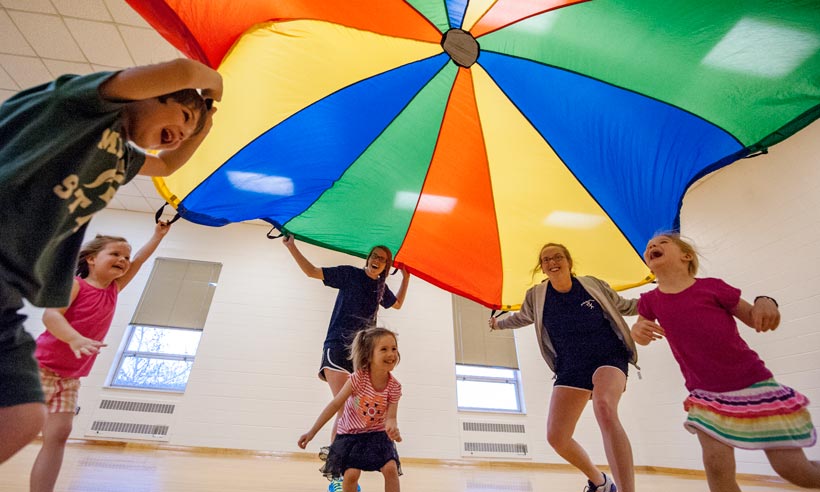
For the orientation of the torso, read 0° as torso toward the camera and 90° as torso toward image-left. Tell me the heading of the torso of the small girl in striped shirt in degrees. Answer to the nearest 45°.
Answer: approximately 315°

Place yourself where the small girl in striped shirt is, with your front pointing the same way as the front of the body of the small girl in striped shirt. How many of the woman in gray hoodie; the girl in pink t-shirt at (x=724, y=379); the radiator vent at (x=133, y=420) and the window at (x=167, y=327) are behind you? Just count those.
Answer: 2

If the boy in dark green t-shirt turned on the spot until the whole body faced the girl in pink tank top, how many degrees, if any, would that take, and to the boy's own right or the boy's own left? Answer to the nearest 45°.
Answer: approximately 135° to the boy's own left

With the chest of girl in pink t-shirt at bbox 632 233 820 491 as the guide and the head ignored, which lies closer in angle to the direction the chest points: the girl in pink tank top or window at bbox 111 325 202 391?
the girl in pink tank top

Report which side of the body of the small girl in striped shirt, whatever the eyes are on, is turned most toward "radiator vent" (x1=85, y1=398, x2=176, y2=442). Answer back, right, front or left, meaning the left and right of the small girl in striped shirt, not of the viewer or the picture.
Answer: back

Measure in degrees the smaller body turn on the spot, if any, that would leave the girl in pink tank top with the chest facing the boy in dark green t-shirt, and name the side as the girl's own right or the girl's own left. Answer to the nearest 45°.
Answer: approximately 45° to the girl's own right

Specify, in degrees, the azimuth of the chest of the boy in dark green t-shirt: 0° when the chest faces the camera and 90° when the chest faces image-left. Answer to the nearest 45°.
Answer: approximately 315°

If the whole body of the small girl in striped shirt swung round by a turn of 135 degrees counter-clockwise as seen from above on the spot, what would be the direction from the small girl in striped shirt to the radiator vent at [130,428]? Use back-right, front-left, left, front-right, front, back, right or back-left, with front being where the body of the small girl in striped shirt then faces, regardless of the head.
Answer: front-left

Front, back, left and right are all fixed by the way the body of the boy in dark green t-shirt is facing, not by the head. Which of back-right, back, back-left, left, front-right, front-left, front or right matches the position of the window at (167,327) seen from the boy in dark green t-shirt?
back-left

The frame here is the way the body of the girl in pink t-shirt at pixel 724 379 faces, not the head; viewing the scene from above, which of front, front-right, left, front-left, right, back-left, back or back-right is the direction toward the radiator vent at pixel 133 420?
front-right
